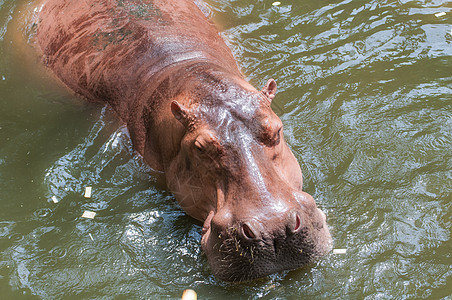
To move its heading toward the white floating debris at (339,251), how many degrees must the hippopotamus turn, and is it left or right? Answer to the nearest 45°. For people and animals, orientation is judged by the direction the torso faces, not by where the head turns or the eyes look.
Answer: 0° — it already faces it

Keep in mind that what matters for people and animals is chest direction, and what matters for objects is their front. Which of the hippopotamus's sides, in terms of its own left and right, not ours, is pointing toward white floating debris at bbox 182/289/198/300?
front

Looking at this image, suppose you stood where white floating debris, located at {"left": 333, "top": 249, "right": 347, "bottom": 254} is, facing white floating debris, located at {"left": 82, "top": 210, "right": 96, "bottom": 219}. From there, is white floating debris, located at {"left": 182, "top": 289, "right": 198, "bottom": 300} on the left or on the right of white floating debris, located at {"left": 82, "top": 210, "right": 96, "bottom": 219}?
left

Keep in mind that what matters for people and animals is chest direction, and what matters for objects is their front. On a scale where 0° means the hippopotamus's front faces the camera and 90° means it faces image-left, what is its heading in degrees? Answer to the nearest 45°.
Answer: approximately 315°
